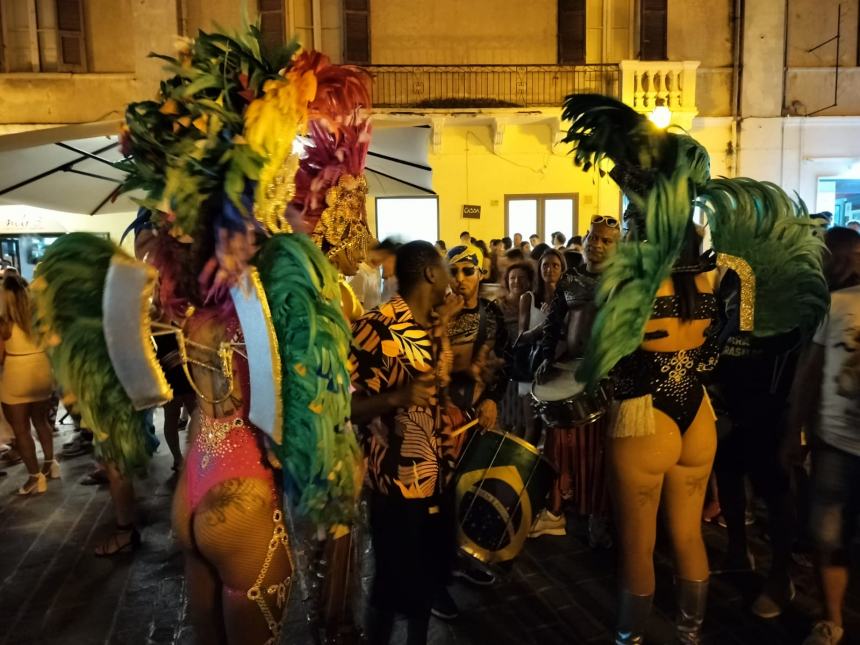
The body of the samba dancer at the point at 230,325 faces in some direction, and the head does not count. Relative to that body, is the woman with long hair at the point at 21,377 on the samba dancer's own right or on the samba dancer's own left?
on the samba dancer's own left

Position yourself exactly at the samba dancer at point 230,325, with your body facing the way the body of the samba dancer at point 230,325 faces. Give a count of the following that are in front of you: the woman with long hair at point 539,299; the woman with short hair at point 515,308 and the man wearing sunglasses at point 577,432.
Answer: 3

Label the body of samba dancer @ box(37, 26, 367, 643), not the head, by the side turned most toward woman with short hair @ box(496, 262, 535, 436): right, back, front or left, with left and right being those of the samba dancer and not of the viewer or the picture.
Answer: front

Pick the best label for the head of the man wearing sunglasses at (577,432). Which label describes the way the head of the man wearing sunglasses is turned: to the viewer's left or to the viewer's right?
to the viewer's left

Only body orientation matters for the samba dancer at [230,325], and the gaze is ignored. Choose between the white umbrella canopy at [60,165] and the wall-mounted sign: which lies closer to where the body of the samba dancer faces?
the wall-mounted sign

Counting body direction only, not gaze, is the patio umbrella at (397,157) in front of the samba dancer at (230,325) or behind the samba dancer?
in front

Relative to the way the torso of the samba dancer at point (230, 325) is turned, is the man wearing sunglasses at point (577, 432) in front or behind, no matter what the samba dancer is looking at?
in front

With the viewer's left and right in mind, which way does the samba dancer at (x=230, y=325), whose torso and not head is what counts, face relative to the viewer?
facing away from the viewer and to the right of the viewer

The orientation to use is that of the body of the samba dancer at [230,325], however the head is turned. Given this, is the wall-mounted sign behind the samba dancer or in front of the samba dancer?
in front
